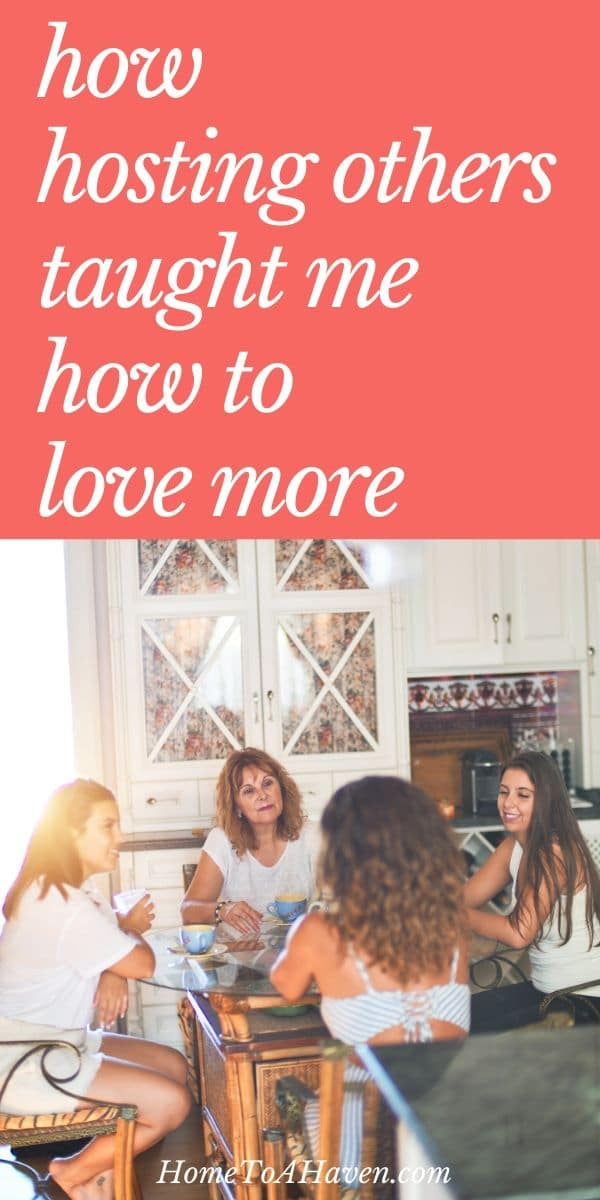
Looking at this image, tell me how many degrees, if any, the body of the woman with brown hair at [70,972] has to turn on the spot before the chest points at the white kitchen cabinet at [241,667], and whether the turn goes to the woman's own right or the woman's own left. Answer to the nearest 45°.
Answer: approximately 90° to the woman's own left

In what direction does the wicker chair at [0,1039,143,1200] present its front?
to the viewer's right

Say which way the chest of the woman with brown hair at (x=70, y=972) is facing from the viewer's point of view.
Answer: to the viewer's right

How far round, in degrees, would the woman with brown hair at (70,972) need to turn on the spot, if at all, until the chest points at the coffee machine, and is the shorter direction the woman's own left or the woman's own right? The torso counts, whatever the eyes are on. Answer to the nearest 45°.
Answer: approximately 45° to the woman's own left

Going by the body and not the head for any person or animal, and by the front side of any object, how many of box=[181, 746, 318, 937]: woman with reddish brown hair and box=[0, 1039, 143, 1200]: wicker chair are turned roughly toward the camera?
1

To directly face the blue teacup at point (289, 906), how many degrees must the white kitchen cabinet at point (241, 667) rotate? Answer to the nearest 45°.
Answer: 0° — it already faces it

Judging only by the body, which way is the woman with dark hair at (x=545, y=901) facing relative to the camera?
to the viewer's left

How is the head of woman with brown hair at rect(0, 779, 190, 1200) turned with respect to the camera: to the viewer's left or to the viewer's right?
to the viewer's right

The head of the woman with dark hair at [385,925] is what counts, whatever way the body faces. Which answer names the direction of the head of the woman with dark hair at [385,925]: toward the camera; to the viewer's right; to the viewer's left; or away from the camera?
away from the camera
